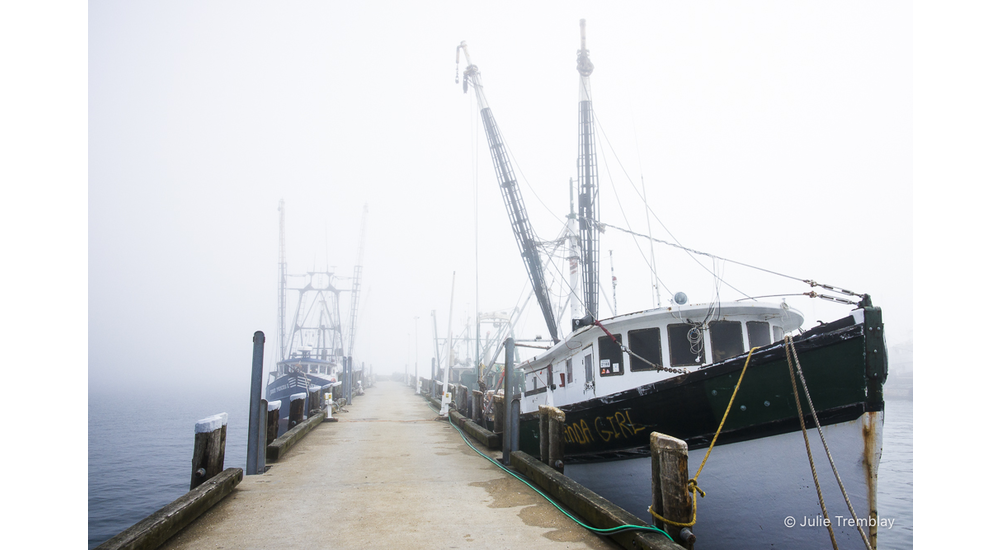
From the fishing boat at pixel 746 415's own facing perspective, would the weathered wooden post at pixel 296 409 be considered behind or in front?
behind

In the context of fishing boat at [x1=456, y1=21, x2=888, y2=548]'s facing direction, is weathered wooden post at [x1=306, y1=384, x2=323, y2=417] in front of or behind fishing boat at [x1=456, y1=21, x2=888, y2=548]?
behind

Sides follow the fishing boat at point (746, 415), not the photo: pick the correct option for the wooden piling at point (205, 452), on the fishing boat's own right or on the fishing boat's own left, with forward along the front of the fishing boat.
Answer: on the fishing boat's own right

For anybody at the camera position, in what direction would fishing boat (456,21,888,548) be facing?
facing the viewer and to the right of the viewer

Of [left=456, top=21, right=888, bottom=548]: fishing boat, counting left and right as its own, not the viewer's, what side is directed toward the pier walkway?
right

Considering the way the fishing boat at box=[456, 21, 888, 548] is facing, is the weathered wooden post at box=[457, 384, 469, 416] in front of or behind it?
behind
